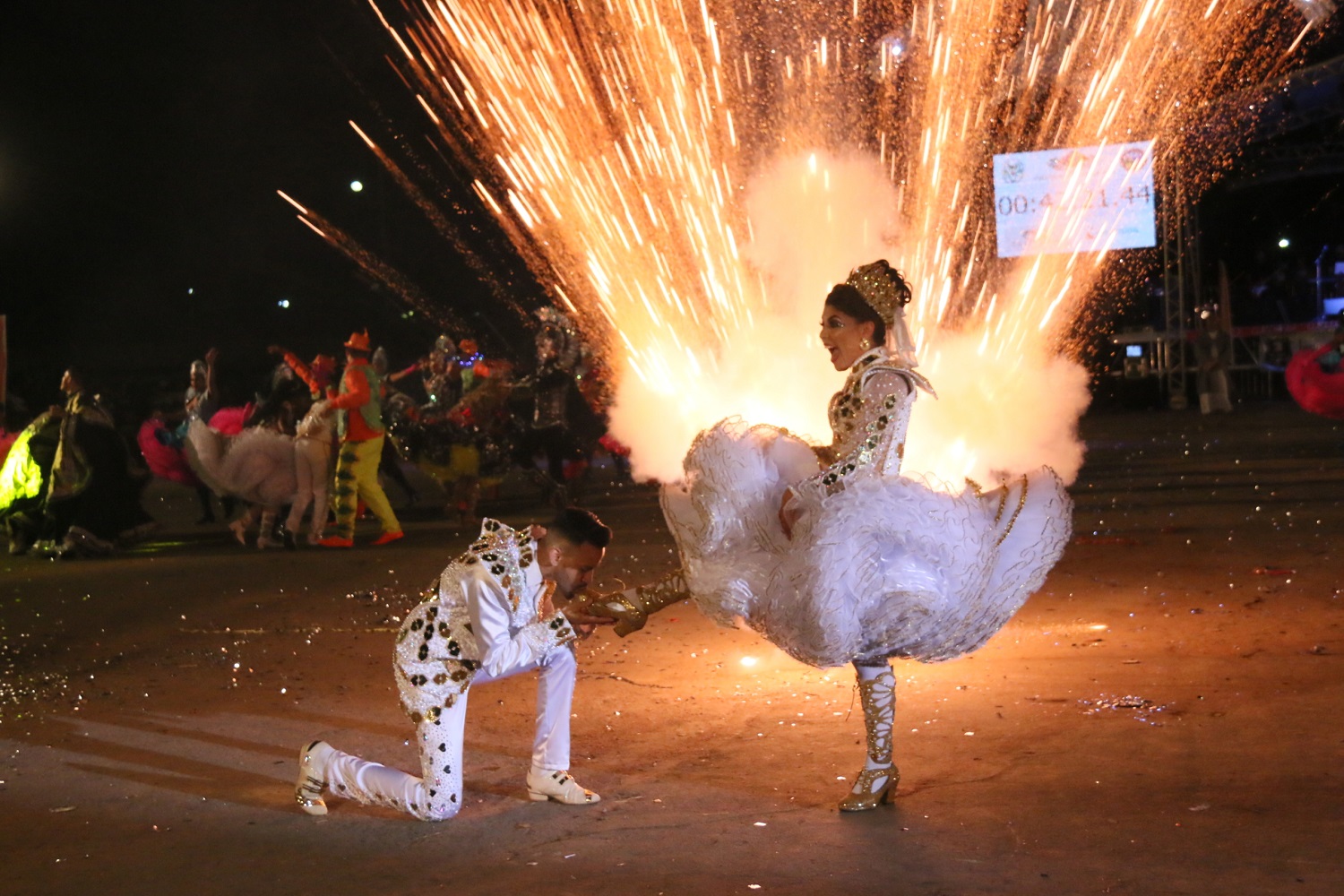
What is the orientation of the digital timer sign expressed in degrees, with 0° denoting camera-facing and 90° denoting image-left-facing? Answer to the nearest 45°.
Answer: approximately 0°

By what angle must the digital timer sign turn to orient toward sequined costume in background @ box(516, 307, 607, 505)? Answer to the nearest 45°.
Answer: approximately 45° to its right

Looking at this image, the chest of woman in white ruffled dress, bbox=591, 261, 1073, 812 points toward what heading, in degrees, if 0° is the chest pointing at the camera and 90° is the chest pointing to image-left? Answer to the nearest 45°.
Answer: approximately 90°

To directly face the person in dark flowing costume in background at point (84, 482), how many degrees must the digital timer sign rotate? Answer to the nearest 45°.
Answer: approximately 45° to its right

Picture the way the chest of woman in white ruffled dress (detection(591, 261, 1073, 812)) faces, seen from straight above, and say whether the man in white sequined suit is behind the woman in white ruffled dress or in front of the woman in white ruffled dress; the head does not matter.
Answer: in front

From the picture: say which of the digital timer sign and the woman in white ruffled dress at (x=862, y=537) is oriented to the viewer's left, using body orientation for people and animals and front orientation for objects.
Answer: the woman in white ruffled dress

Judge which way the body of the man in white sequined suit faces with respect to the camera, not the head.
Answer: to the viewer's right

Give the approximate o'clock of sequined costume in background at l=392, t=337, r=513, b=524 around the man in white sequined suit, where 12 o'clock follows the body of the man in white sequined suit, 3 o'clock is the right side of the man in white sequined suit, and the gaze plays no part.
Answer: The sequined costume in background is roughly at 9 o'clock from the man in white sequined suit.

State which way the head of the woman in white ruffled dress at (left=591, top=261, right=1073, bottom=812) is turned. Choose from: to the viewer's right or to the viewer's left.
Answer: to the viewer's left

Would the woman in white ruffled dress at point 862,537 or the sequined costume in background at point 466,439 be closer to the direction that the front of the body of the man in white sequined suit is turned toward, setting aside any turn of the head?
the woman in white ruffled dress

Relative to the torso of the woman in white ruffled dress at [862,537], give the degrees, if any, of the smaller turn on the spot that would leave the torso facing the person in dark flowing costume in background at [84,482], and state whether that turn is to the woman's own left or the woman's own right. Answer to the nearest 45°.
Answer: approximately 45° to the woman's own right
